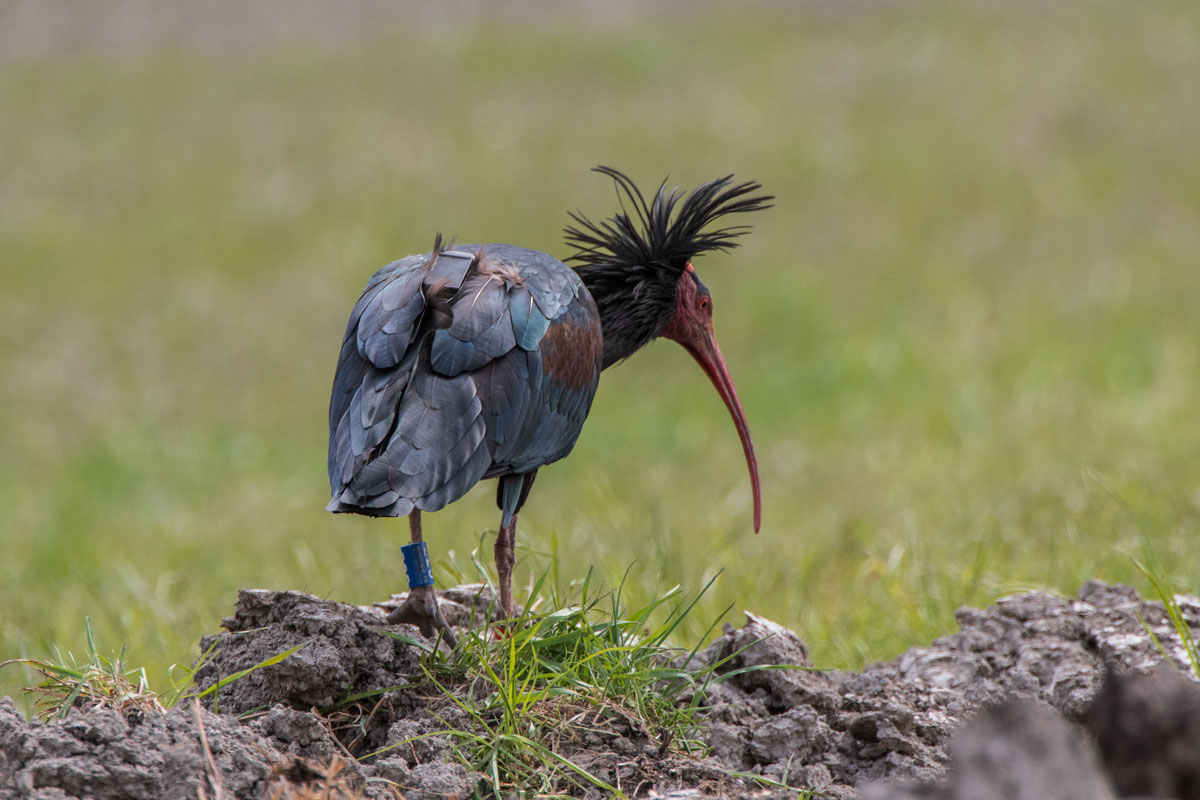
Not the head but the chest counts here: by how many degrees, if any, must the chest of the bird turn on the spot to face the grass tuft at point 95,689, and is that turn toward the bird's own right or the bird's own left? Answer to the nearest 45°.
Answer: approximately 135° to the bird's own left

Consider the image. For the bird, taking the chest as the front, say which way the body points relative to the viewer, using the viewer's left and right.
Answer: facing away from the viewer and to the right of the viewer
